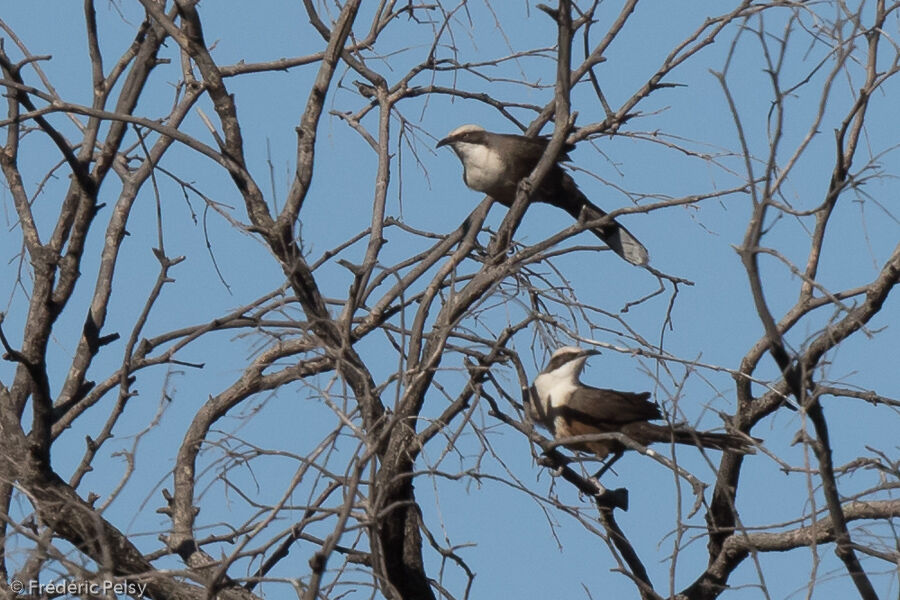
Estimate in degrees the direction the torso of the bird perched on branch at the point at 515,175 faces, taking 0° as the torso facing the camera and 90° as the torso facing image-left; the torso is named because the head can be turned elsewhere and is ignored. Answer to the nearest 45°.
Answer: approximately 90°
